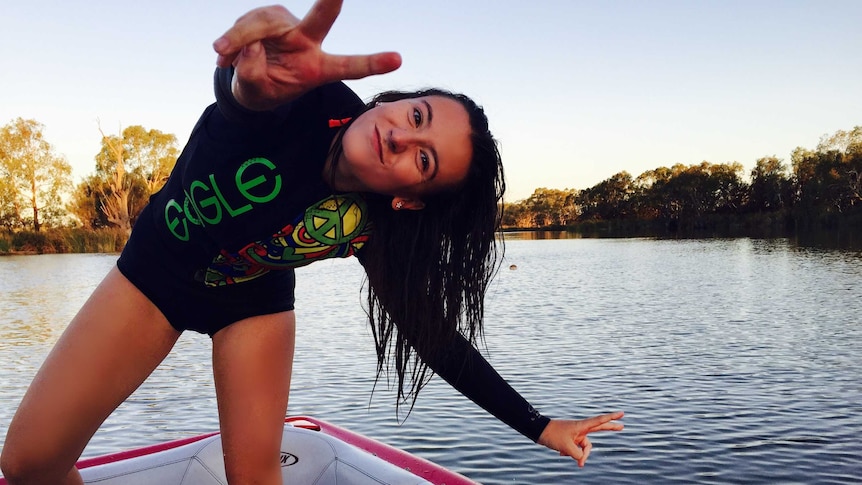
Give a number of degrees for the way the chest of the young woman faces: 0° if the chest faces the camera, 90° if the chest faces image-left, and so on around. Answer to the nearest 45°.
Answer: approximately 0°

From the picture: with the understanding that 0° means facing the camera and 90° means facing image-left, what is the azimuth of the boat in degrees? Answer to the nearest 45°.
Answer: approximately 180°
